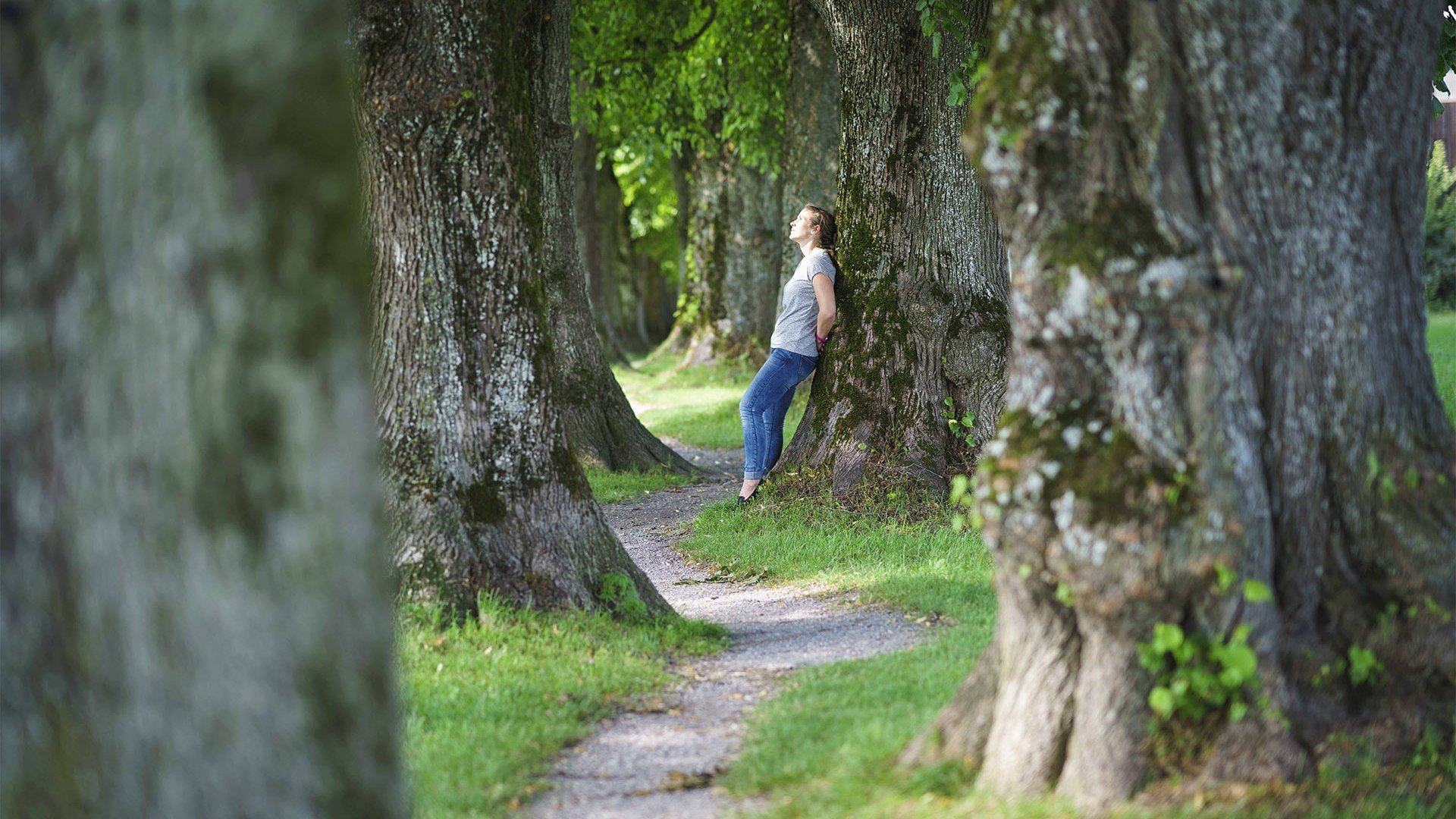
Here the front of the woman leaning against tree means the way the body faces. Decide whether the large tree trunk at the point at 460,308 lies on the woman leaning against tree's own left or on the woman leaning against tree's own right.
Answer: on the woman leaning against tree's own left

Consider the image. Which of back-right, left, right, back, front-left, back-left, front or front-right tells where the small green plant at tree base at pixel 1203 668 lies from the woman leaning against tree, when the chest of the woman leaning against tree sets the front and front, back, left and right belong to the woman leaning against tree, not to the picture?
left

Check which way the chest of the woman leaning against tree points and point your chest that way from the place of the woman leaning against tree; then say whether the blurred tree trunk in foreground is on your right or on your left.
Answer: on your left

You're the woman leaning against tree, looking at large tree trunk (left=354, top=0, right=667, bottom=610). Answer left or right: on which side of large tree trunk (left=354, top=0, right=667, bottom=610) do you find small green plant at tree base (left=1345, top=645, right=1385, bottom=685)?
left

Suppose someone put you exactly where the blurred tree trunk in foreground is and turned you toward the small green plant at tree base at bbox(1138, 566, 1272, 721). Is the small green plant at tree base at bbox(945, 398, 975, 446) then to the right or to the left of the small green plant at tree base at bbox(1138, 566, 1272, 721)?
left

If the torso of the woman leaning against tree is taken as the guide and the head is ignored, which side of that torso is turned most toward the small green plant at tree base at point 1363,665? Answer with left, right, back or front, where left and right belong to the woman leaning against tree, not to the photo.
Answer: left

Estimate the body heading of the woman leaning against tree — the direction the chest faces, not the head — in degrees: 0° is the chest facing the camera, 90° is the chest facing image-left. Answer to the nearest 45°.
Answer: approximately 90°
